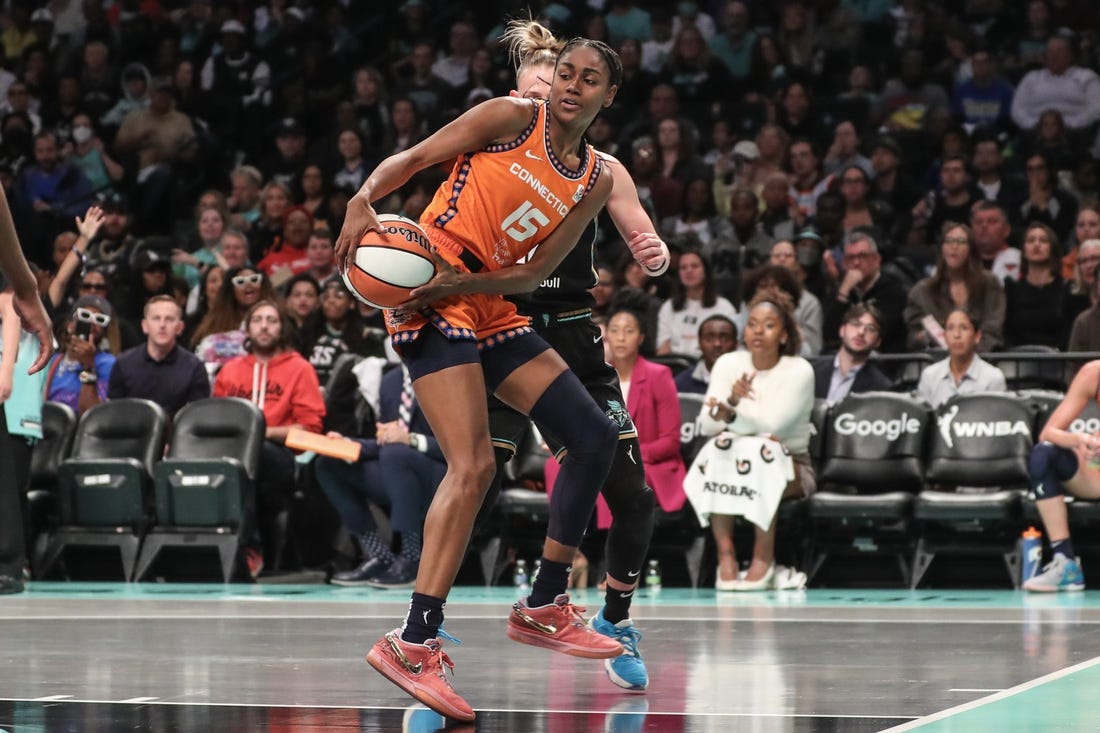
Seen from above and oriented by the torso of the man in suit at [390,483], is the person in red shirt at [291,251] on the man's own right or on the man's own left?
on the man's own right

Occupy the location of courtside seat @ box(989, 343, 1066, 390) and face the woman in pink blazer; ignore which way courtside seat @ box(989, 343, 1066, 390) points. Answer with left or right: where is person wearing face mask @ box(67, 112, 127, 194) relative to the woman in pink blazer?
right

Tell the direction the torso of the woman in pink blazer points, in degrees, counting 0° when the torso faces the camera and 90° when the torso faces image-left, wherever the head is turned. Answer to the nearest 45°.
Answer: approximately 45°

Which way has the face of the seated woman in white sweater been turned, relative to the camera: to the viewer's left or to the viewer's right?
to the viewer's left

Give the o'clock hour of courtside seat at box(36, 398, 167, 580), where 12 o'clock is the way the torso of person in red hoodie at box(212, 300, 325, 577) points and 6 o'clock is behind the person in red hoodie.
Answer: The courtside seat is roughly at 3 o'clock from the person in red hoodie.

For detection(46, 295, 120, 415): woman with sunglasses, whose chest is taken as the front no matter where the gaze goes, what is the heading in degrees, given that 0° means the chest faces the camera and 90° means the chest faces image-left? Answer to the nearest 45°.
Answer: approximately 0°

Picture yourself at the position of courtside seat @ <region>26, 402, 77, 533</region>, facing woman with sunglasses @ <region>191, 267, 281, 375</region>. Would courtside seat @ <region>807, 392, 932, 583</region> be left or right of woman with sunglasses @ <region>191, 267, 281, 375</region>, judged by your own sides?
right
